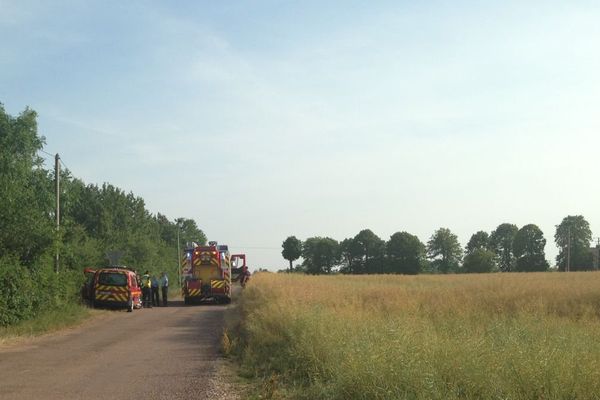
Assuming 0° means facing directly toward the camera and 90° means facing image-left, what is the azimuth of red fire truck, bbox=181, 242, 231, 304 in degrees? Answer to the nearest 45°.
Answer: approximately 180°

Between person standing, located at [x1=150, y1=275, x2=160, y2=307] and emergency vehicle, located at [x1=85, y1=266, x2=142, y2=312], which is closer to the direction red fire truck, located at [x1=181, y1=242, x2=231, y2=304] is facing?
the person standing

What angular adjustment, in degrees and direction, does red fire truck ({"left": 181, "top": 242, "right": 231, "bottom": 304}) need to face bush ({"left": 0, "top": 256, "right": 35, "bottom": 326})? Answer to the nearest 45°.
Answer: approximately 180°

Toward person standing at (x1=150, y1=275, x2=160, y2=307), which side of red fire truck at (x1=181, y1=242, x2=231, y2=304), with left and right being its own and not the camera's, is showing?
left

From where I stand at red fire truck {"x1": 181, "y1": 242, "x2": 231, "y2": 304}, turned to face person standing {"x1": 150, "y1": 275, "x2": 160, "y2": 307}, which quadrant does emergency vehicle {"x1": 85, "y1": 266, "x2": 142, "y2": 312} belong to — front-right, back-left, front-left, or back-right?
front-left

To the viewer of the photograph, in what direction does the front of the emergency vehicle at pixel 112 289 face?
facing away from the viewer

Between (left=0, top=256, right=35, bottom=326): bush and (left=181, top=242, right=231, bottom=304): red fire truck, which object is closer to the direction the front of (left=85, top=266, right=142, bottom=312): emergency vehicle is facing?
the red fire truck

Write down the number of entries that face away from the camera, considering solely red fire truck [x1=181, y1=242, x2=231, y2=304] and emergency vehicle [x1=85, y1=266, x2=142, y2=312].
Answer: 2

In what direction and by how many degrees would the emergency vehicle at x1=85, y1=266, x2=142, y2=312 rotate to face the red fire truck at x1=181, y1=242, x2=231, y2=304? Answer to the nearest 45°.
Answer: approximately 45° to its right
